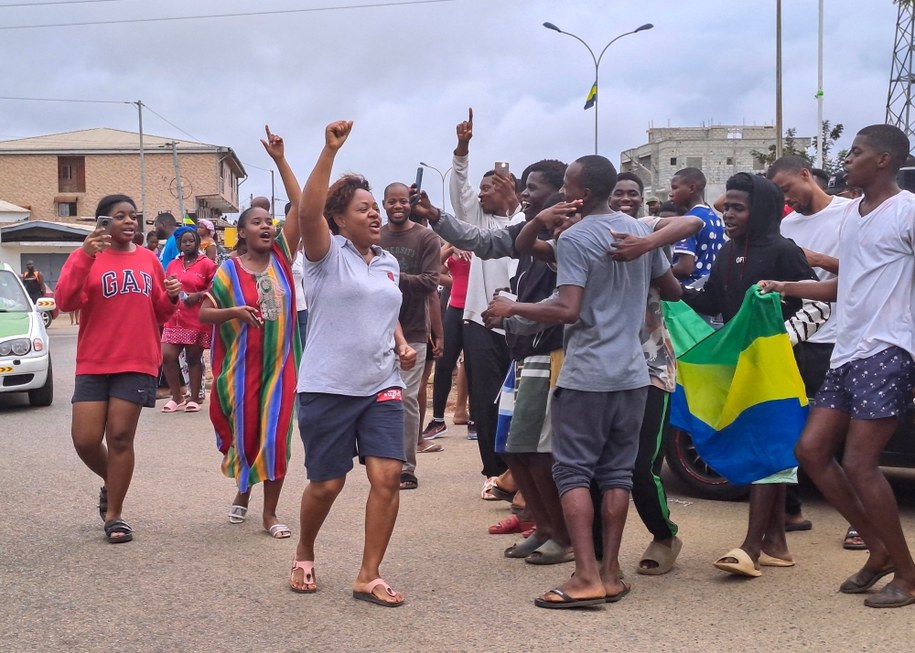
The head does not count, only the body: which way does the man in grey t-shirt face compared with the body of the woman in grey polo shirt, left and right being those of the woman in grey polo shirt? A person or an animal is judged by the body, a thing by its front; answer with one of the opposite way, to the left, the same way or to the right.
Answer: the opposite way

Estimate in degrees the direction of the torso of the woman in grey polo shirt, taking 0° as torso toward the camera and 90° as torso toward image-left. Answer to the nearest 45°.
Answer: approximately 315°

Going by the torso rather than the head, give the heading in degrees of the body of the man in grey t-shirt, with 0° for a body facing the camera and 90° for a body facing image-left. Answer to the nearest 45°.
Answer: approximately 135°

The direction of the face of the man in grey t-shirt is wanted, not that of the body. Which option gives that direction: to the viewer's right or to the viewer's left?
to the viewer's left

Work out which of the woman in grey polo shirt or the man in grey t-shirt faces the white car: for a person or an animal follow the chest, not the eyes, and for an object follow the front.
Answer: the man in grey t-shirt

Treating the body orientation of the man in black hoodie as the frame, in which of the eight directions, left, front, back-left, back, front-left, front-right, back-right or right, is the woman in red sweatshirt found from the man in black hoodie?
front-right

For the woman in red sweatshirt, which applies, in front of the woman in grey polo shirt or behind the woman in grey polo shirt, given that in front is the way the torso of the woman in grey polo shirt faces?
behind

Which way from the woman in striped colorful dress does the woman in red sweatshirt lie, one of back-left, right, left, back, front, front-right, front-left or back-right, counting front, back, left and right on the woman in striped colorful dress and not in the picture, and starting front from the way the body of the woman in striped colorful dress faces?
back-right

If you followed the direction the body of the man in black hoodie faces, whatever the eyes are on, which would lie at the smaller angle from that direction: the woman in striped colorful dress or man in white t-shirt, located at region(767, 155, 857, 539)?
the woman in striped colorful dress

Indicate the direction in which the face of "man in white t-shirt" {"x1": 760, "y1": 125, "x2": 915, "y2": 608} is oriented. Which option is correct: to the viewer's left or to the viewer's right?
to the viewer's left

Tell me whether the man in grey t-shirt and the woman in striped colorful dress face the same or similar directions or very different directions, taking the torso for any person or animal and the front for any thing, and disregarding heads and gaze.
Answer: very different directions

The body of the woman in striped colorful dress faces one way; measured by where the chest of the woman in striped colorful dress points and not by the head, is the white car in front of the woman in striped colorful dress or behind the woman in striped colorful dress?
behind

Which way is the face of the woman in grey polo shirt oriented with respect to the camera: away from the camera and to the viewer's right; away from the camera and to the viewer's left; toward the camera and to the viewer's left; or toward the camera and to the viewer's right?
toward the camera and to the viewer's right
